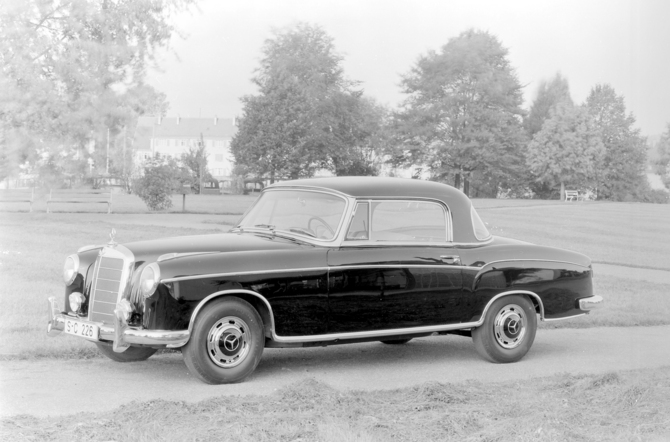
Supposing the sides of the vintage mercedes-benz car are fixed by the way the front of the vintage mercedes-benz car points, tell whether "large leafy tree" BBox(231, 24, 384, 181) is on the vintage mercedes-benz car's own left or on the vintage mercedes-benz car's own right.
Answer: on the vintage mercedes-benz car's own right

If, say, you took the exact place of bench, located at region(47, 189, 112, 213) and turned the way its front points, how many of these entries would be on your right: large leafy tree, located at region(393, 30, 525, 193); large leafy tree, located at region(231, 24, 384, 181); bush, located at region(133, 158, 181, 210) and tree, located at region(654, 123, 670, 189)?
0

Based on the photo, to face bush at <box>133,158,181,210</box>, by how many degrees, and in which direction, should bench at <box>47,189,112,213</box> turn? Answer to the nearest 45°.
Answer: approximately 135° to its left

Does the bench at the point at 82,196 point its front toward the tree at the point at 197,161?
no

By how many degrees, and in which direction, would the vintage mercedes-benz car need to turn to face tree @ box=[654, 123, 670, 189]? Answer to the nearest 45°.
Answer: approximately 180°

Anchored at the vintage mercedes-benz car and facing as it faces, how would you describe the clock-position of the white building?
The white building is roughly at 4 o'clock from the vintage mercedes-benz car.

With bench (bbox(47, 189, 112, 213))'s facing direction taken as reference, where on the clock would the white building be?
The white building is roughly at 7 o'clock from the bench.

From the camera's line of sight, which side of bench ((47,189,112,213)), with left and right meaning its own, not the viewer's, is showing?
front

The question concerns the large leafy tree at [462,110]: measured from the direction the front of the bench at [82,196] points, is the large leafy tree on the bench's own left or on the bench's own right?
on the bench's own left

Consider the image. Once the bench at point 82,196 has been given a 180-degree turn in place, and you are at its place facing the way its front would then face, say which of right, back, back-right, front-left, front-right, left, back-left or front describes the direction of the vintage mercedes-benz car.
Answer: back

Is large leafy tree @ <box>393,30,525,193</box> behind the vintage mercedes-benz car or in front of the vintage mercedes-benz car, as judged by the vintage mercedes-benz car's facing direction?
behind

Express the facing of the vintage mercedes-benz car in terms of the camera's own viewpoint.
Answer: facing the viewer and to the left of the viewer

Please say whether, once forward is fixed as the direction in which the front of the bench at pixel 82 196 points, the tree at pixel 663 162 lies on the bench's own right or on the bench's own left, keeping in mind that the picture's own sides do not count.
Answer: on the bench's own left

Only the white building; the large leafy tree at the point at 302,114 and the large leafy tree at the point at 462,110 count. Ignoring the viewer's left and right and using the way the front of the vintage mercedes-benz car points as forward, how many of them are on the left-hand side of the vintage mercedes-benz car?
0
